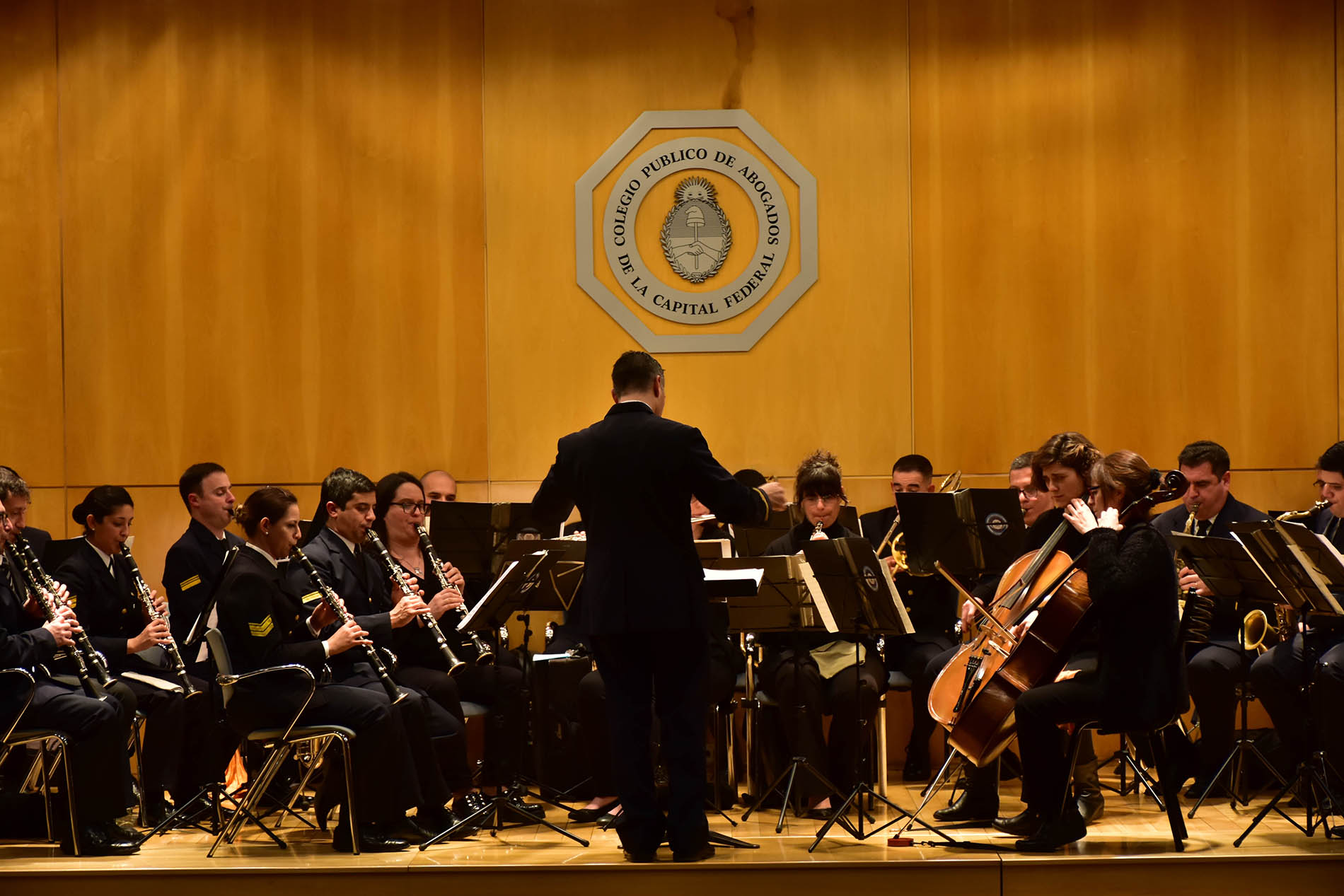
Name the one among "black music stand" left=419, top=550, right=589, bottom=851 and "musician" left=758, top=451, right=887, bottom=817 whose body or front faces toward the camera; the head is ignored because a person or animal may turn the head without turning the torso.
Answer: the musician

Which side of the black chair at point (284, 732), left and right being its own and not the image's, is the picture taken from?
right

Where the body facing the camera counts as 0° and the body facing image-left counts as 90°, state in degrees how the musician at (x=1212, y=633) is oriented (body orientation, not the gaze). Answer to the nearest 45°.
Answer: approximately 45°

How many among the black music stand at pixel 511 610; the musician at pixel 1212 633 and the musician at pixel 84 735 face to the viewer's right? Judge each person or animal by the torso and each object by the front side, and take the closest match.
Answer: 1

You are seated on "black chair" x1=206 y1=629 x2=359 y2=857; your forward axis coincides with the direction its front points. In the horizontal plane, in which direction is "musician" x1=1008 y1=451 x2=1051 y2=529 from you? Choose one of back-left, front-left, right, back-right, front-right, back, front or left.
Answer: front

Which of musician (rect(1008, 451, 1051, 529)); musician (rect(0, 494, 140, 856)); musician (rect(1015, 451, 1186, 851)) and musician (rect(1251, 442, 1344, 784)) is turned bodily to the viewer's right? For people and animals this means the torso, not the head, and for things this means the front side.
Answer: musician (rect(0, 494, 140, 856))

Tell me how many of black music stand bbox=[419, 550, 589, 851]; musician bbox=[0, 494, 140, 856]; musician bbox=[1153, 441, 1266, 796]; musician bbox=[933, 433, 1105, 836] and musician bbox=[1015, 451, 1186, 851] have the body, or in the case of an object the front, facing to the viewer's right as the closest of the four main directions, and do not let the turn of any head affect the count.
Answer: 1

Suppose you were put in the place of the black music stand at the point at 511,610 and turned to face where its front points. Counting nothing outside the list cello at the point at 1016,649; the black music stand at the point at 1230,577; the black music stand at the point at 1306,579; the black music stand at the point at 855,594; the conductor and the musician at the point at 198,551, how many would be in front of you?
1

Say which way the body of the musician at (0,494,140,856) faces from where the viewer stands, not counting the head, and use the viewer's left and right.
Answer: facing to the right of the viewer

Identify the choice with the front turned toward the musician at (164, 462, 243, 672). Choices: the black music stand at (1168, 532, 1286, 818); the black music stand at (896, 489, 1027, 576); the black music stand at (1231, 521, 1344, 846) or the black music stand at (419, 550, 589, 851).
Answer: the black music stand at (419, 550, 589, 851)

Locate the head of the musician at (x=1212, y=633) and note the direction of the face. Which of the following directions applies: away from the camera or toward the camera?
toward the camera

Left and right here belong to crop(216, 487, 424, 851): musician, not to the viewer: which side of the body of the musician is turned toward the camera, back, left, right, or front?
right

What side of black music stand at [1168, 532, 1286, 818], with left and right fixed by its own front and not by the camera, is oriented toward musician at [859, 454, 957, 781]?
left

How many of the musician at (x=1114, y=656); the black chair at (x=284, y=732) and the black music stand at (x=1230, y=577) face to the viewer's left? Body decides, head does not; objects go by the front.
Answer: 1

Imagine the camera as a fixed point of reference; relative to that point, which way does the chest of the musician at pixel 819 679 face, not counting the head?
toward the camera

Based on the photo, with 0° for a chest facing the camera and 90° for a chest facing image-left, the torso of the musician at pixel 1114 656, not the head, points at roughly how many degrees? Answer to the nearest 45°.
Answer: approximately 90°

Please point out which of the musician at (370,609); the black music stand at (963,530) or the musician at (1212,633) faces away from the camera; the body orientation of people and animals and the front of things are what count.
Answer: the black music stand

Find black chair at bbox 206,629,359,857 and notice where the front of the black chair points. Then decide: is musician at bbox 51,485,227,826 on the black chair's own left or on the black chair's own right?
on the black chair's own left

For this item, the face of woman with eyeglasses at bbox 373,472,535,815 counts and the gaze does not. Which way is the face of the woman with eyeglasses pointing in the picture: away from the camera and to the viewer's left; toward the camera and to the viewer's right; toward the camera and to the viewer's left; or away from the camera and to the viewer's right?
toward the camera and to the viewer's right

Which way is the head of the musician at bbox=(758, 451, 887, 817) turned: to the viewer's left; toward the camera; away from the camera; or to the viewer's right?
toward the camera

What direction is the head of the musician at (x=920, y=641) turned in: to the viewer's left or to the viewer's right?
to the viewer's left

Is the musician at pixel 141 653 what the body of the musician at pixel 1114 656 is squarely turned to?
yes
